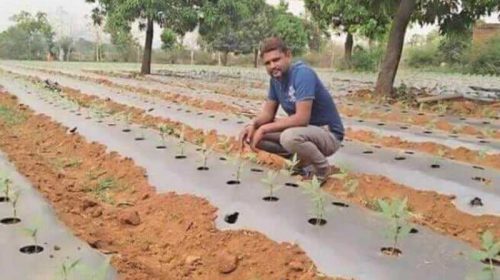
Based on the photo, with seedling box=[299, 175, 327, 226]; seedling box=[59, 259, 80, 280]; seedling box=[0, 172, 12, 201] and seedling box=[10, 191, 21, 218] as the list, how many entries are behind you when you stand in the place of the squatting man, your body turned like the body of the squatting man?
0

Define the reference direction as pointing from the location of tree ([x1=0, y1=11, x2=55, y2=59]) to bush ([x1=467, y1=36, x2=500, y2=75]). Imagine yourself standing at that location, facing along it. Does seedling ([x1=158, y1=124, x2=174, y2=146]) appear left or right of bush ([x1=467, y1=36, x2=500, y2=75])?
right

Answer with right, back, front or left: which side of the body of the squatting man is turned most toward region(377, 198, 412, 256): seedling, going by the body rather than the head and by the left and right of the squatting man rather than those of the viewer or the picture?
left

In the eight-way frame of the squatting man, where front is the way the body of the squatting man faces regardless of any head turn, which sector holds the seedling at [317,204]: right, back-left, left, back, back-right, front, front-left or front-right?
front-left

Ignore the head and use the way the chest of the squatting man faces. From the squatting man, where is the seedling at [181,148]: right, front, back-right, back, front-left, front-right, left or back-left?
right

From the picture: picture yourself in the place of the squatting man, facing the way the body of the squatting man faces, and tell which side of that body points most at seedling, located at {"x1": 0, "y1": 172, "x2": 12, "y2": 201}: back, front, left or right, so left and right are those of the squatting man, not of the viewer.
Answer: front

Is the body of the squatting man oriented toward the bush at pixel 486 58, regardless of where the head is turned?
no

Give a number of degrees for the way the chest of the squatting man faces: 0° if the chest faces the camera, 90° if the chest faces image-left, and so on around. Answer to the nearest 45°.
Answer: approximately 45°

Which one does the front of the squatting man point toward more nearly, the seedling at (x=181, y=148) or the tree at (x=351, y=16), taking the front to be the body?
the seedling

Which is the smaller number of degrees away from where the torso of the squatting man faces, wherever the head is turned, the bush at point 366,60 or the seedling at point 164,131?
the seedling

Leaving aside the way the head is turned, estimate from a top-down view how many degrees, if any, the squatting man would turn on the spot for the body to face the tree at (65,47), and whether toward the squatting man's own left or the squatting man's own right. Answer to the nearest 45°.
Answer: approximately 90° to the squatting man's own right

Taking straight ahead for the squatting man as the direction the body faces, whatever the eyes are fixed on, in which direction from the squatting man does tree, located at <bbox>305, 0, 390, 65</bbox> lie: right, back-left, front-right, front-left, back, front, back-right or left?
back-right

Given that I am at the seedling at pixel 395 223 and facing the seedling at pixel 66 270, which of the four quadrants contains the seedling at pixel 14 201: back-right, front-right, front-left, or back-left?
front-right

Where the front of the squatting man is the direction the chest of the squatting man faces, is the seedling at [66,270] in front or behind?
in front

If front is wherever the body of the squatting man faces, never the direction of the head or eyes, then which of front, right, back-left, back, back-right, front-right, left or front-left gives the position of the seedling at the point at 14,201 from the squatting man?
front

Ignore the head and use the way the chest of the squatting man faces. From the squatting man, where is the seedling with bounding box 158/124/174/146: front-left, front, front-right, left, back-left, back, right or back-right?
right

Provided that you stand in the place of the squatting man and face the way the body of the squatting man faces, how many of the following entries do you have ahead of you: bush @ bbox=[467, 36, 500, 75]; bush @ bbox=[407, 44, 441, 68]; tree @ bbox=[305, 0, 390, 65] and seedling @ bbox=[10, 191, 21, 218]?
1

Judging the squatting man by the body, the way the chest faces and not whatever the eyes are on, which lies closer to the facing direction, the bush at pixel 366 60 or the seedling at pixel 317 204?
the seedling
